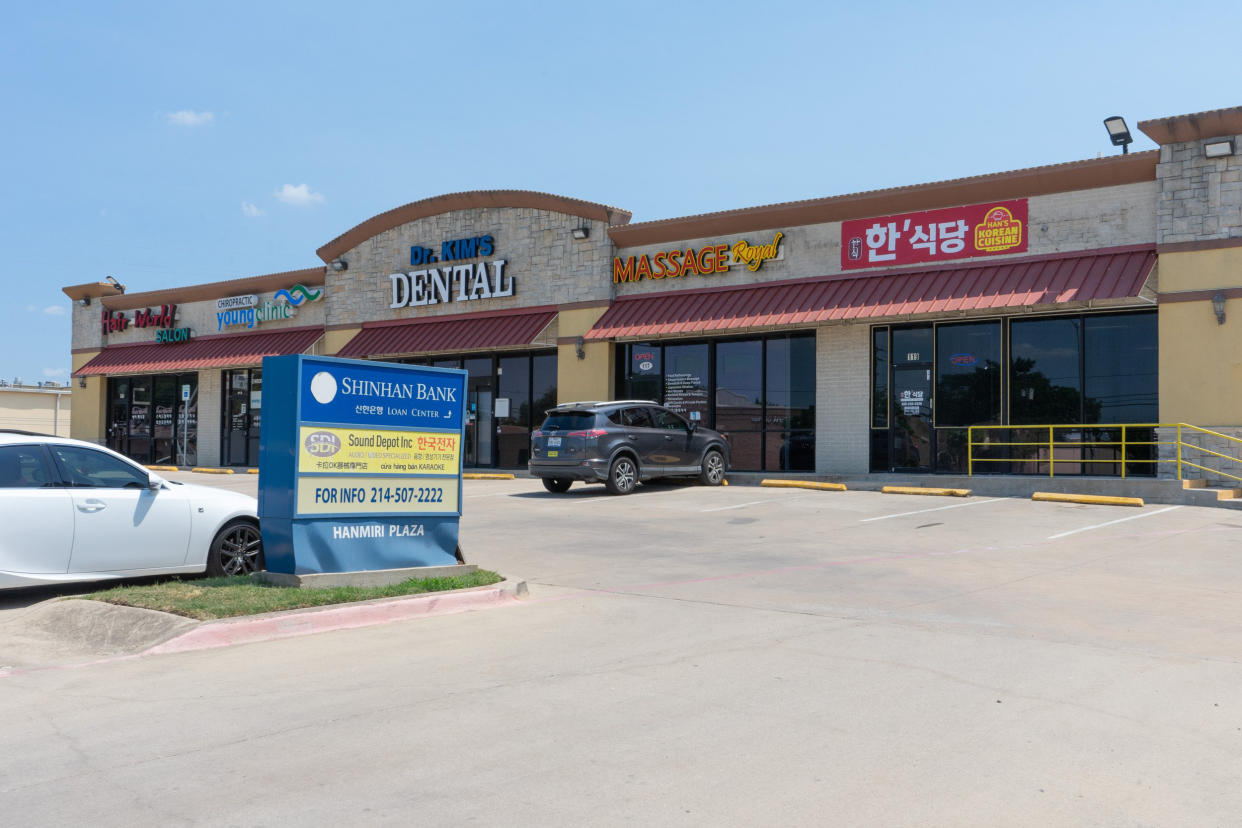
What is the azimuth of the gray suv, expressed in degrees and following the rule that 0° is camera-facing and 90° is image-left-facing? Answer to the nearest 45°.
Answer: approximately 225°

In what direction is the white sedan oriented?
to the viewer's right

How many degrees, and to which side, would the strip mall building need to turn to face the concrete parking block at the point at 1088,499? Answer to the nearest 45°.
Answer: approximately 90° to its left

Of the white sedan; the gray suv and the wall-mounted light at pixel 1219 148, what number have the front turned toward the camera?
1

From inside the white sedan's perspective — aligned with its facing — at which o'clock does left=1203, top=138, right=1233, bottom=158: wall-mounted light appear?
The wall-mounted light is roughly at 12 o'clock from the white sedan.

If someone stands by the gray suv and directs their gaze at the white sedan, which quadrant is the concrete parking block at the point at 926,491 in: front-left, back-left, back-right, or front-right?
back-left

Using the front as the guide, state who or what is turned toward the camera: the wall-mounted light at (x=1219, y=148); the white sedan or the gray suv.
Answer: the wall-mounted light

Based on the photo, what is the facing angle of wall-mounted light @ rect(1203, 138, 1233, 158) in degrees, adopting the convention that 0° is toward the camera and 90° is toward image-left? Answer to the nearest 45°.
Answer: approximately 0°

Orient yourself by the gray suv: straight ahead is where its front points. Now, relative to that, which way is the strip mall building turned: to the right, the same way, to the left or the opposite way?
the opposite way

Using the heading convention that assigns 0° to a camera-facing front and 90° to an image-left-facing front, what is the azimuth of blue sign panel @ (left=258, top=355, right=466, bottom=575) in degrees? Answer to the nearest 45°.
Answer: approximately 315°
